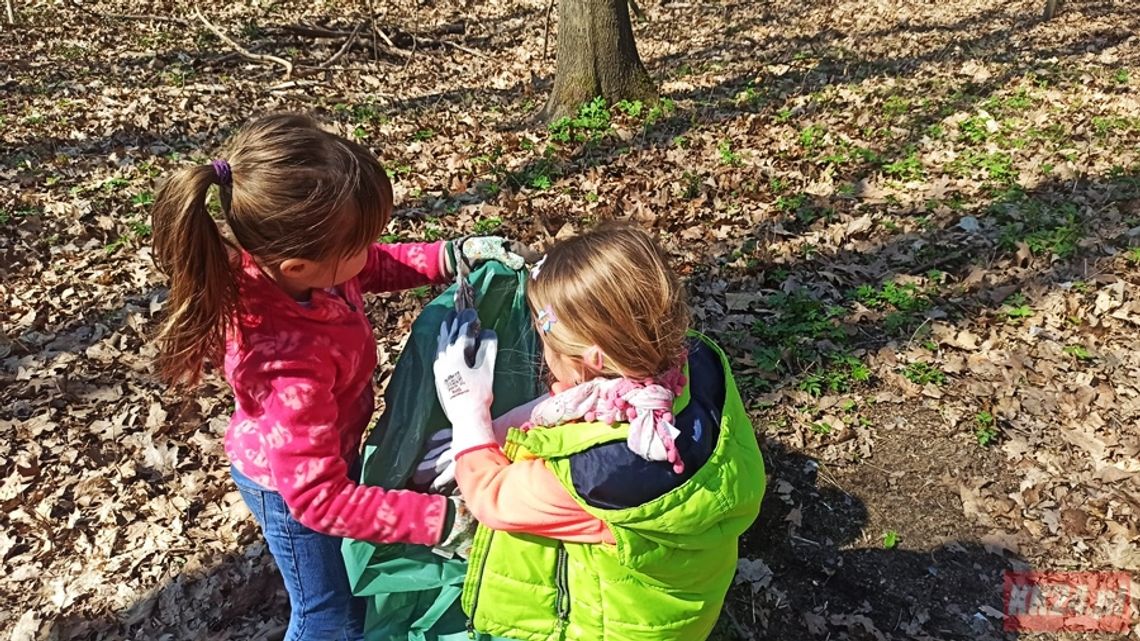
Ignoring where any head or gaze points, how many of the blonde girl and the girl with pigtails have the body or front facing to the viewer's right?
1

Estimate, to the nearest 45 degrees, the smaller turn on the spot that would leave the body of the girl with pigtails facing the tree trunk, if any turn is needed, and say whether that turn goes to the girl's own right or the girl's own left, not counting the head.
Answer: approximately 45° to the girl's own left

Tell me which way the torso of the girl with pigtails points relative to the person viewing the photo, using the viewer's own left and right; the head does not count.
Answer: facing to the right of the viewer

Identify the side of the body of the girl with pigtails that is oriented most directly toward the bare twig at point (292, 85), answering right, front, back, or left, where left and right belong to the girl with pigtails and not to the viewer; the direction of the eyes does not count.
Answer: left

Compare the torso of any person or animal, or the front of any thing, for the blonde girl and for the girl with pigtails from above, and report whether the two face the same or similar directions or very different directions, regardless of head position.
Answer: very different directions

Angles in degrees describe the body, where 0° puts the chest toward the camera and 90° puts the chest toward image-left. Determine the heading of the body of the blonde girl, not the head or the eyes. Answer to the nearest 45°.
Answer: approximately 90°

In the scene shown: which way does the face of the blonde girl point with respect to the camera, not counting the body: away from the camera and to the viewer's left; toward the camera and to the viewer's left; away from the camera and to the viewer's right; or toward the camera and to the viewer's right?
away from the camera and to the viewer's left

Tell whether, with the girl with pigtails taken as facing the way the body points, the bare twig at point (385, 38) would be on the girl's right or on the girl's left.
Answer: on the girl's left

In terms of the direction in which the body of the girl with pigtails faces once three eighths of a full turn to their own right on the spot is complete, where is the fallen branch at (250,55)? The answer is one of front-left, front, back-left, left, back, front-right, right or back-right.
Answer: back-right
